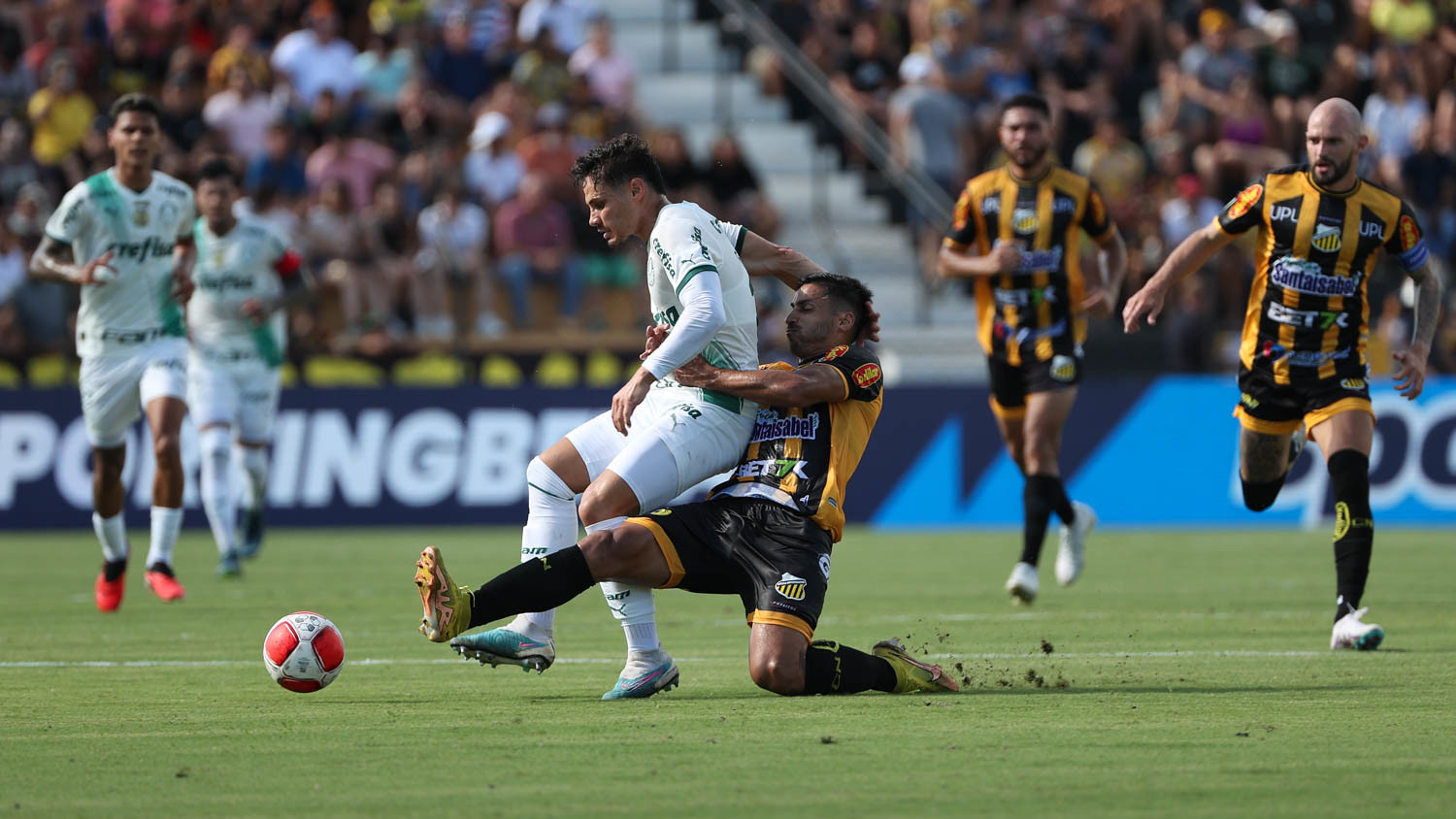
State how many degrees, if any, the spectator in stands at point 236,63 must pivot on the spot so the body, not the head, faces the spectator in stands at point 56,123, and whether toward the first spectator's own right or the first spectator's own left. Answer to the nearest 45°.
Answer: approximately 90° to the first spectator's own right

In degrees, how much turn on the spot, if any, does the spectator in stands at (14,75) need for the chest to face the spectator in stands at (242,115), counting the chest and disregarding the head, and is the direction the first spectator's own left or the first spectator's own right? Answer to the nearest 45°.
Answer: approximately 45° to the first spectator's own left

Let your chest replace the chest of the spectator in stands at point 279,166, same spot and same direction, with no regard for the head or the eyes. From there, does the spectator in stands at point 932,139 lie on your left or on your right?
on your left

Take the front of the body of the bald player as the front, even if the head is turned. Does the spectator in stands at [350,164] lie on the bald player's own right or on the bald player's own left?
on the bald player's own right

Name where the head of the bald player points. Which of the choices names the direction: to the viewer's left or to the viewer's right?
to the viewer's left

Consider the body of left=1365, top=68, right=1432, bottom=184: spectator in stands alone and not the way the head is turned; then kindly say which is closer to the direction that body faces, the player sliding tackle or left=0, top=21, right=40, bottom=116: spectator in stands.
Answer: the player sliding tackle

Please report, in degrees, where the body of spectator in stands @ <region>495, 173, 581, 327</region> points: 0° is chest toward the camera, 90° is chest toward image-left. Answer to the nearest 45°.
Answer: approximately 0°
